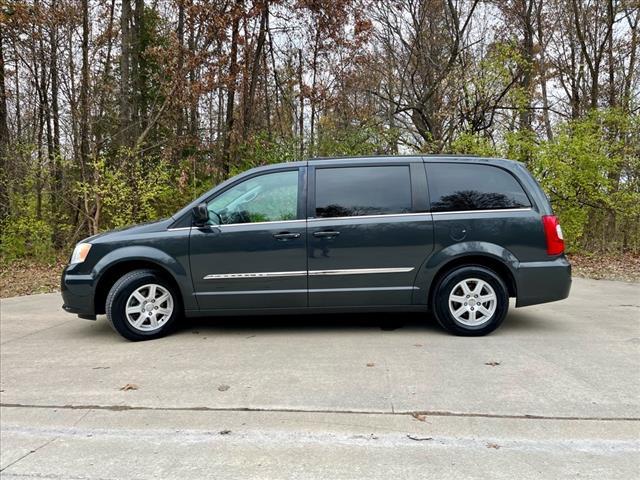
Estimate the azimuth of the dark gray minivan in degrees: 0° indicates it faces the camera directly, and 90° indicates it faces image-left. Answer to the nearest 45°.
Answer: approximately 90°
